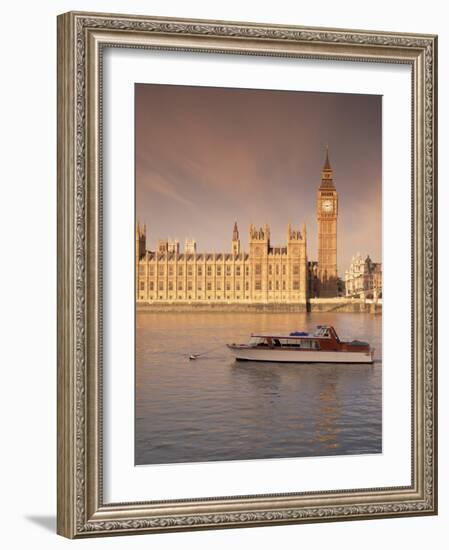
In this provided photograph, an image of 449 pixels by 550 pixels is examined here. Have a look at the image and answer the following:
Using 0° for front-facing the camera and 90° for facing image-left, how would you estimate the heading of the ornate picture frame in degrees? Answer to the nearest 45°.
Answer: approximately 315°
